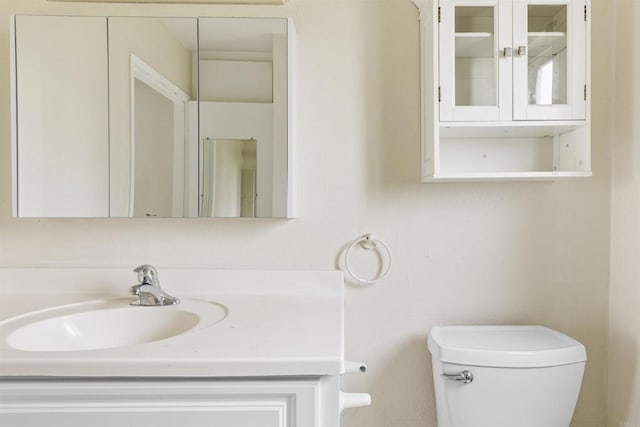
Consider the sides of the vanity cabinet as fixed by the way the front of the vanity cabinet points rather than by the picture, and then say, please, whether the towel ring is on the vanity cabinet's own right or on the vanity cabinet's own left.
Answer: on the vanity cabinet's own left

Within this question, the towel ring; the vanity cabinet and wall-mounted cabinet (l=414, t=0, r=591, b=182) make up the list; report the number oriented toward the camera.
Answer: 3

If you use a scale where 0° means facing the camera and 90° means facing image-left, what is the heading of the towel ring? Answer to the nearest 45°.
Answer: approximately 0°

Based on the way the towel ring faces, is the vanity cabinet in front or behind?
in front

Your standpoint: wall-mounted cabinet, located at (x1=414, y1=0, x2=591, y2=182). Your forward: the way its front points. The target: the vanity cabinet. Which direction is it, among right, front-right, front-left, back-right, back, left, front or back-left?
front-right

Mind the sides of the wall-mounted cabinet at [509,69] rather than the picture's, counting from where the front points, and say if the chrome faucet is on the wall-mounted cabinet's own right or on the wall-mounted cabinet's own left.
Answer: on the wall-mounted cabinet's own right

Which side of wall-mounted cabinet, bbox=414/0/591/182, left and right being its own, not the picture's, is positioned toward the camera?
front

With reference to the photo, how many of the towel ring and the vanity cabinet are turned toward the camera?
2
